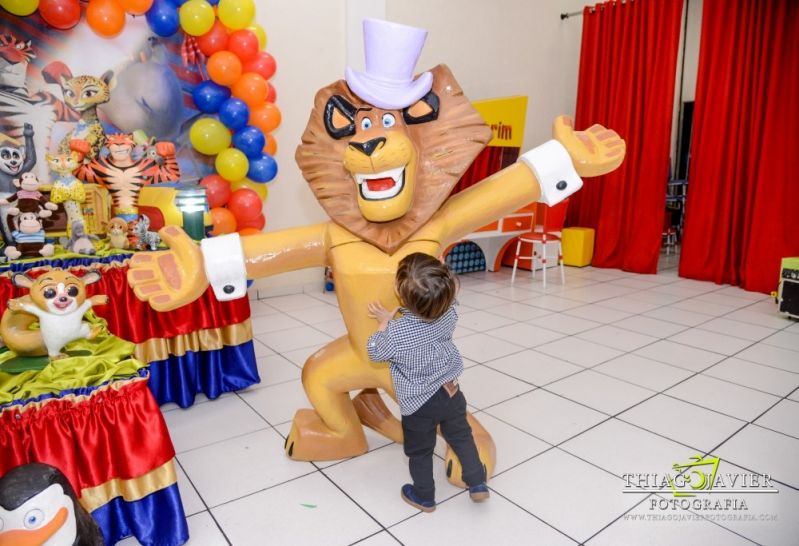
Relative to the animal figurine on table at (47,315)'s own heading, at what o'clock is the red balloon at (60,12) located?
The red balloon is roughly at 6 o'clock from the animal figurine on table.

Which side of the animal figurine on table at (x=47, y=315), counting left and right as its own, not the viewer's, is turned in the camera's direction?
front

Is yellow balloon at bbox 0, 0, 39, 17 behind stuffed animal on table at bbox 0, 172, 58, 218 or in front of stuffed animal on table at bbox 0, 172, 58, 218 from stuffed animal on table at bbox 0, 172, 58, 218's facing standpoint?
behind

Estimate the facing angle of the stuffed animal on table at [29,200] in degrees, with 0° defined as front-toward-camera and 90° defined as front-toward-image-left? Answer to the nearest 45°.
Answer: approximately 0°

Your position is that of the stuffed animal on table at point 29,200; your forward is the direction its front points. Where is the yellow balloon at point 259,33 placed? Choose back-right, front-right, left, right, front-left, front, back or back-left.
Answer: back-left

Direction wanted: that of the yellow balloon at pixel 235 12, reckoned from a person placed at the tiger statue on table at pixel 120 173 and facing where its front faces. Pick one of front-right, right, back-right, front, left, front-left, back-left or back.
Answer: back-left

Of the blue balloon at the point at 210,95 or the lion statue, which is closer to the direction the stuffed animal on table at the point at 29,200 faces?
the lion statue
